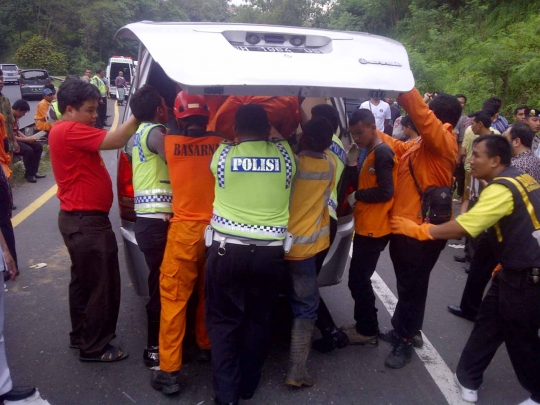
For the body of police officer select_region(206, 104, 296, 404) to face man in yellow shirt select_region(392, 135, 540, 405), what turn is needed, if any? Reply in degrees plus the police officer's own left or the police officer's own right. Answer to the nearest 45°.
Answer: approximately 90° to the police officer's own right

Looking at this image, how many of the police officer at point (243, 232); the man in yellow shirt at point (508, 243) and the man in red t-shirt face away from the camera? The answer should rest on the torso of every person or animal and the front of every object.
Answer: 1

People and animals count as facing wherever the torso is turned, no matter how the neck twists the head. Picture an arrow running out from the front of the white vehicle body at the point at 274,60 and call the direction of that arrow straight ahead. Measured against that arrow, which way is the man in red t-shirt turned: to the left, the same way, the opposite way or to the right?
to the right

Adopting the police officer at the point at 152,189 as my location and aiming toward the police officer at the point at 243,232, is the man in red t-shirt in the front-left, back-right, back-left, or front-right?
back-right

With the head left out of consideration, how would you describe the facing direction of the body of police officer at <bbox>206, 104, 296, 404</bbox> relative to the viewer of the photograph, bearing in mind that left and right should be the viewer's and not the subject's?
facing away from the viewer

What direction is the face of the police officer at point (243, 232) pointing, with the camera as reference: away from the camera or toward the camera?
away from the camera

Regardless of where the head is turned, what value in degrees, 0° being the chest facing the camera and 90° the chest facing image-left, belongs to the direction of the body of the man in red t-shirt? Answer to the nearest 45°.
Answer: approximately 270°

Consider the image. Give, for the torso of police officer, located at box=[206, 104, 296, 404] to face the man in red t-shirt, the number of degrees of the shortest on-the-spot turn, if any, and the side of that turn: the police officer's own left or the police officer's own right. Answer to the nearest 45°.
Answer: approximately 45° to the police officer's own left

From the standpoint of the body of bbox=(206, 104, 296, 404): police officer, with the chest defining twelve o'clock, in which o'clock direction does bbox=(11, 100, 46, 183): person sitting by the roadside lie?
The person sitting by the roadside is roughly at 11 o'clock from the police officer.

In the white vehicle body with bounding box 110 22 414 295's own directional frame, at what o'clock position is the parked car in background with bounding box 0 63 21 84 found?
The parked car in background is roughly at 11 o'clock from the white vehicle body.

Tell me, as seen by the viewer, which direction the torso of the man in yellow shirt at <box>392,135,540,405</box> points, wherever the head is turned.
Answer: to the viewer's left

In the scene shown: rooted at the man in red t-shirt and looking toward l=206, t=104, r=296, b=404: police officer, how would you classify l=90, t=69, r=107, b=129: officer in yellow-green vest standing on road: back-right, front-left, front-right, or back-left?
back-left

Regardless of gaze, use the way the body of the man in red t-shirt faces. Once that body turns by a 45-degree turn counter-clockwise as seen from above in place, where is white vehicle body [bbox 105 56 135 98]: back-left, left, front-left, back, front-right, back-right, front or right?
front-left

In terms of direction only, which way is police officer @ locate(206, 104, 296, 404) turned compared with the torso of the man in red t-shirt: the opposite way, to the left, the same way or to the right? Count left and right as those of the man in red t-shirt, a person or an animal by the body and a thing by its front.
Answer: to the left

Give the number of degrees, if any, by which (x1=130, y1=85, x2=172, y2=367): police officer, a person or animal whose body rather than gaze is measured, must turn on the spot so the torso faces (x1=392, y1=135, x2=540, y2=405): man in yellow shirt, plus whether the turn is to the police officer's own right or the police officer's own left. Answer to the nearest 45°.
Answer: approximately 90° to the police officer's own right

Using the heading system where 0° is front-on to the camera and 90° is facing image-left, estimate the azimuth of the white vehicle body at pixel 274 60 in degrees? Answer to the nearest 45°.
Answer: approximately 180°

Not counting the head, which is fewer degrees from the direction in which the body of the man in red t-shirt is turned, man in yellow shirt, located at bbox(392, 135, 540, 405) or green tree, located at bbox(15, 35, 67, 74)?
the man in yellow shirt
